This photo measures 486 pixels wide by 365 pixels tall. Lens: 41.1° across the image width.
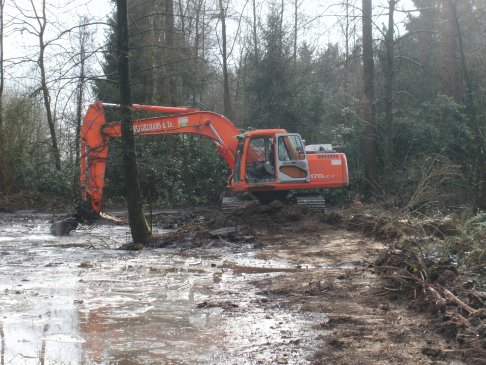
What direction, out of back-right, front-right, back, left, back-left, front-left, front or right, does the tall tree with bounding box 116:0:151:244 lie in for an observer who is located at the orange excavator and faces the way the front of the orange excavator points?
front-left

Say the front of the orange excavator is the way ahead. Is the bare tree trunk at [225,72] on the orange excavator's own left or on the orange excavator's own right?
on the orange excavator's own right

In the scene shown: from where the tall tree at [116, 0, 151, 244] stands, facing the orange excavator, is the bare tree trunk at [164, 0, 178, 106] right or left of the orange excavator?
left

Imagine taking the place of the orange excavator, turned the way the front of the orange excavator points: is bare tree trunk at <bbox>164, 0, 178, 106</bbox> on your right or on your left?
on your right

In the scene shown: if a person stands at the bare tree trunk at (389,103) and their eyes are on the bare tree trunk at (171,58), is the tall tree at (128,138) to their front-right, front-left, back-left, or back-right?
front-left

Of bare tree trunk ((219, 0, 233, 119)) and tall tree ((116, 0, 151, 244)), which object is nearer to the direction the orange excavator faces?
the tall tree

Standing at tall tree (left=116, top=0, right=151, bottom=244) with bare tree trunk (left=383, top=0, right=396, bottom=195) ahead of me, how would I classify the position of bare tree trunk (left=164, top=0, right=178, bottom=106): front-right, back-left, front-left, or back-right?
front-left

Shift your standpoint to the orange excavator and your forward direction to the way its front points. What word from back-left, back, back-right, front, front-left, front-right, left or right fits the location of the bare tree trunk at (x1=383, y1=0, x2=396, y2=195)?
back-right

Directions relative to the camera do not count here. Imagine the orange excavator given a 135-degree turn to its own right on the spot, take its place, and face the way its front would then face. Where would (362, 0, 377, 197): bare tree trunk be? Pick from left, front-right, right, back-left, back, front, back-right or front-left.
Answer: front

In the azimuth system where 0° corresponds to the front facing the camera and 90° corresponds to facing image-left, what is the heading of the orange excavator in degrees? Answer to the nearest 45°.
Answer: approximately 90°
